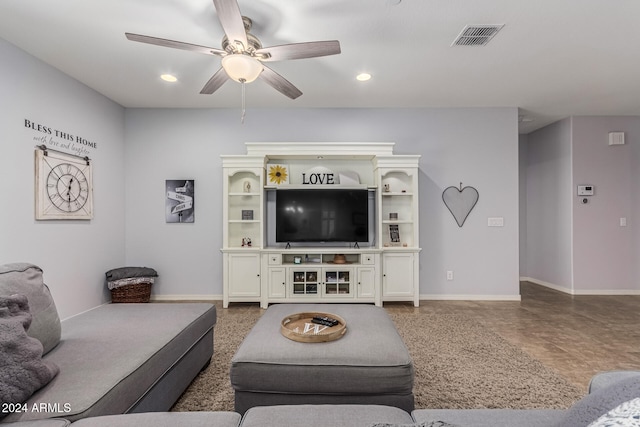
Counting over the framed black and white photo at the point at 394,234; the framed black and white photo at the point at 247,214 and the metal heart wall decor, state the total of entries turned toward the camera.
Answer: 3

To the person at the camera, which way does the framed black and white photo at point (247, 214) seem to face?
facing the viewer

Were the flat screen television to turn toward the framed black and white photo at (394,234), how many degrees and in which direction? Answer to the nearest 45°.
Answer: approximately 90° to its left

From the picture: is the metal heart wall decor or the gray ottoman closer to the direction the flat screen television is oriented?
the gray ottoman

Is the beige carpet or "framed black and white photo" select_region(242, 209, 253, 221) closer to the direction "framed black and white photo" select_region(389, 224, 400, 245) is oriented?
the beige carpet

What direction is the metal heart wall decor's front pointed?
toward the camera

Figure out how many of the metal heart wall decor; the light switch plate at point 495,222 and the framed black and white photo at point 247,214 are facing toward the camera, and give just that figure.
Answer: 3

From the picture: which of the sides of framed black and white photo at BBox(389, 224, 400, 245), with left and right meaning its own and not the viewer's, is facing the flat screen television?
right

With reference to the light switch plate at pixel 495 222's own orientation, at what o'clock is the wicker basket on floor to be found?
The wicker basket on floor is roughly at 2 o'clock from the light switch plate.

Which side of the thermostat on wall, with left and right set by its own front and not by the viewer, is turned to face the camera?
front

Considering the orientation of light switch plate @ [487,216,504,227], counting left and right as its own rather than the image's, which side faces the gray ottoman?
front

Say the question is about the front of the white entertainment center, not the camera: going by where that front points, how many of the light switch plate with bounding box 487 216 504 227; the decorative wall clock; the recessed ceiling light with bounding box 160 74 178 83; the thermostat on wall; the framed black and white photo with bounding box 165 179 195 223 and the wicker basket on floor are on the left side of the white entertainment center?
2

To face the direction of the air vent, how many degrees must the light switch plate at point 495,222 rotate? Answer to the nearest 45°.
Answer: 0° — it already faces it

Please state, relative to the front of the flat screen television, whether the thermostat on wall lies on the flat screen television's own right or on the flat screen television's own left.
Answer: on the flat screen television's own left
